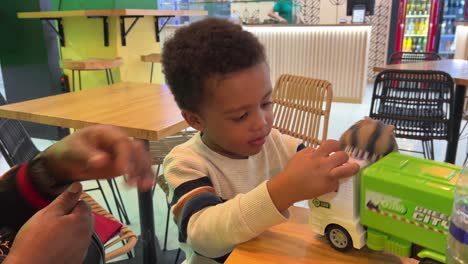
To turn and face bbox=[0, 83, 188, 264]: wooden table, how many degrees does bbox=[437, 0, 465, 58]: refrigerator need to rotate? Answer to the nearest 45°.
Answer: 0° — it already faces it

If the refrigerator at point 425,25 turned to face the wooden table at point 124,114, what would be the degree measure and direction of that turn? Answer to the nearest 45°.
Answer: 0° — it already faces it

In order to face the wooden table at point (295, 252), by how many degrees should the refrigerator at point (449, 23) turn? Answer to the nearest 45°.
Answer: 0° — it already faces it

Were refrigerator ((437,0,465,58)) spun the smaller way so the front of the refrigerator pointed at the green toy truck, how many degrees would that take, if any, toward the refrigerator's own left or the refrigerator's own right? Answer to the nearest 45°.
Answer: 0° — it already faces it

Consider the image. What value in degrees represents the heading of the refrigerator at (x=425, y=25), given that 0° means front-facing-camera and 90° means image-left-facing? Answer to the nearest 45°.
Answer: approximately 0°
